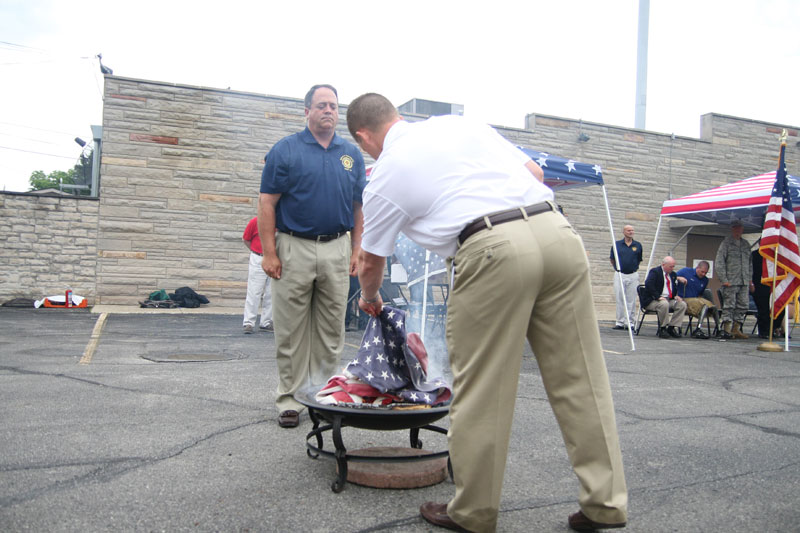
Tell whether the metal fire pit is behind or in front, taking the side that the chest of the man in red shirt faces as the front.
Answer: in front

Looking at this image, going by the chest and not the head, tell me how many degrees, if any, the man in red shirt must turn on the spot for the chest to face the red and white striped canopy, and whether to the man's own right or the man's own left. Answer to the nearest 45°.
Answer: approximately 90° to the man's own left

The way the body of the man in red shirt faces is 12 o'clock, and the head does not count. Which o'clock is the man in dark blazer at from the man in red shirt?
The man in dark blazer is roughly at 9 o'clock from the man in red shirt.

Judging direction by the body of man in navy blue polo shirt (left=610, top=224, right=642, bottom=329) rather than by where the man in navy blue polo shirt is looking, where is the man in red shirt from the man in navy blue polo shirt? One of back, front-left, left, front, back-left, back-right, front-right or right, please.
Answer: front-right

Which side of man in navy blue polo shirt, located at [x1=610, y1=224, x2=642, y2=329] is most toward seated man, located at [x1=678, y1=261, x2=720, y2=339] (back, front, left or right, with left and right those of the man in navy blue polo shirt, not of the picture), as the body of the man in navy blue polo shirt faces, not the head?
left

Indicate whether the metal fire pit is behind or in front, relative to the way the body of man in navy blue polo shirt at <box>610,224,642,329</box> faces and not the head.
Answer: in front

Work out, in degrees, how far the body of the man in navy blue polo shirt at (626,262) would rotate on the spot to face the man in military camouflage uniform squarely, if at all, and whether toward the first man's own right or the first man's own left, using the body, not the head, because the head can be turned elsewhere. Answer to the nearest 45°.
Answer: approximately 90° to the first man's own left

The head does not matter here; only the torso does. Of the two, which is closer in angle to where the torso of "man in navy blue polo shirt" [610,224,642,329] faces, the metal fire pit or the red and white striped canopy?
the metal fire pit

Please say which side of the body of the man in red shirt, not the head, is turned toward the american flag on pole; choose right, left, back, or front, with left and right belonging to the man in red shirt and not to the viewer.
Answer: left

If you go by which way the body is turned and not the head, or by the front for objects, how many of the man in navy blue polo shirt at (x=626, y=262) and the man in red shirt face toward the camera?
2

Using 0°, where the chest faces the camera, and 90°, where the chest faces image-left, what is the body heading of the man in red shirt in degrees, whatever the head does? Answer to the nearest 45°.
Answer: approximately 0°

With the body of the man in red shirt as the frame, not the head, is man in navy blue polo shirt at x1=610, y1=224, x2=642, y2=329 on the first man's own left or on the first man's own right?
on the first man's own left
